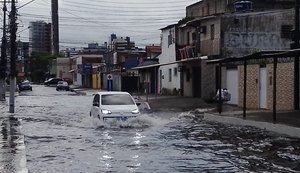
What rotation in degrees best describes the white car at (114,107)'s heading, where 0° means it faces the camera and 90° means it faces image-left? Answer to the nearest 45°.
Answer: approximately 0°
